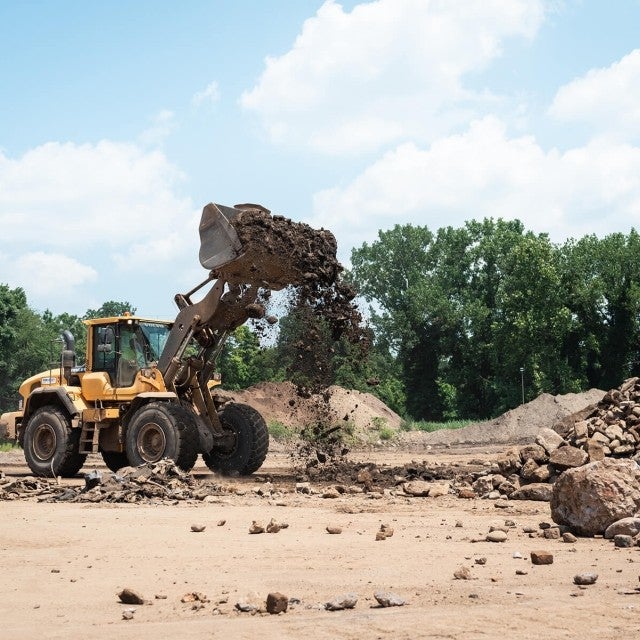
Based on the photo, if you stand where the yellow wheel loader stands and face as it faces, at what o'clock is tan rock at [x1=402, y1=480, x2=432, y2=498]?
The tan rock is roughly at 12 o'clock from the yellow wheel loader.

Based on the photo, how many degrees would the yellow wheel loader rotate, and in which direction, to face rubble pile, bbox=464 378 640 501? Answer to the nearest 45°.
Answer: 0° — it already faces it

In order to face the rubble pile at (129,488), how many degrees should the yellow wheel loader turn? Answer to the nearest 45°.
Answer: approximately 45° to its right

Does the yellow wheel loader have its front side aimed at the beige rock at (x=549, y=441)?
yes

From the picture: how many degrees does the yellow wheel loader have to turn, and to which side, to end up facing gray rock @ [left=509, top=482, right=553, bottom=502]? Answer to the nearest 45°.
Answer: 0° — it already faces it

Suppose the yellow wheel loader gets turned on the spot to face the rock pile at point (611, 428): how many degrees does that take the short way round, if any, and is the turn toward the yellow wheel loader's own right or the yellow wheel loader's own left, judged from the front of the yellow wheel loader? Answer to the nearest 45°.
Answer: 0° — it already faces it

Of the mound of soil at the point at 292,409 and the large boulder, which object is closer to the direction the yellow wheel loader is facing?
the large boulder

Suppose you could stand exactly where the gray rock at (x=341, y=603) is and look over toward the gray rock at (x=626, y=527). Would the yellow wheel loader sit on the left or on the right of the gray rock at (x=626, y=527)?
left

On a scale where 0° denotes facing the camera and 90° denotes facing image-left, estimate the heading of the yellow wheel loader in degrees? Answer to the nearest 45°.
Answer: approximately 315°
